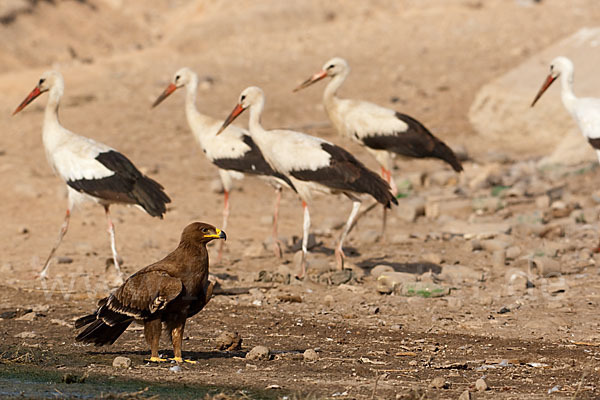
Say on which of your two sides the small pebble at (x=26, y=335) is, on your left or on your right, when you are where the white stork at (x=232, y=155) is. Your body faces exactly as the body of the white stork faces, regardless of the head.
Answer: on your left

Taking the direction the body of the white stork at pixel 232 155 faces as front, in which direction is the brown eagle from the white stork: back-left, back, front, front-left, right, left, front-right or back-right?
left

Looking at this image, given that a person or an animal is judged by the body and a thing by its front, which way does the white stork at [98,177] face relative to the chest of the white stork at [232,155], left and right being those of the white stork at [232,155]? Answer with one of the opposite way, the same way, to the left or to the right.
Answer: the same way

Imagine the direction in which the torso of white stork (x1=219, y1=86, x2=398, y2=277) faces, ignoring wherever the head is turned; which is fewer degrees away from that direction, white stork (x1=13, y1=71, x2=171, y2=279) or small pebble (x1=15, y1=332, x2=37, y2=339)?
the white stork

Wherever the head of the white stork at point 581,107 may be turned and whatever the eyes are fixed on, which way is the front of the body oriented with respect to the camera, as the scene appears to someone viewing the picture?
to the viewer's left

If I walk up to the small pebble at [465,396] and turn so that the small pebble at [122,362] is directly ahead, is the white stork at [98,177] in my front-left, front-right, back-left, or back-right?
front-right

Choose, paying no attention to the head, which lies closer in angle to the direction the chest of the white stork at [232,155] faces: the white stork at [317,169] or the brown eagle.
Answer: the brown eagle

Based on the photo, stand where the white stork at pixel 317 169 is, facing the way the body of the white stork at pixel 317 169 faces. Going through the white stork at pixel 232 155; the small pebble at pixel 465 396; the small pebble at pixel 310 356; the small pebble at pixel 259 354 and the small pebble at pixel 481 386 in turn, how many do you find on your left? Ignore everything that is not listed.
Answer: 4

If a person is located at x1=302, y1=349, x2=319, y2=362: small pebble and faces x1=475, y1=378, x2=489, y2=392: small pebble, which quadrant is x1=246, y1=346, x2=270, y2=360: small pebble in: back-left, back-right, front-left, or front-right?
back-right

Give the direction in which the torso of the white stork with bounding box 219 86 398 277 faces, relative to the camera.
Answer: to the viewer's left

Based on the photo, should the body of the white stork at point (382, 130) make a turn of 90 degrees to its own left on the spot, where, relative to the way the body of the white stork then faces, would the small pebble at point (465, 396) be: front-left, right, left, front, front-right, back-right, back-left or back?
front

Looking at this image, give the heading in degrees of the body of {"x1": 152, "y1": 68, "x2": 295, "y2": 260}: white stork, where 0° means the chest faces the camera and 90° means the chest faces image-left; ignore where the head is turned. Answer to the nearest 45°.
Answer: approximately 90°

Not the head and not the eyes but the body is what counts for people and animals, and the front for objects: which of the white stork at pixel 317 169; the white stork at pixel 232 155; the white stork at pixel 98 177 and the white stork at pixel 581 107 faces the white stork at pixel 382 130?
the white stork at pixel 581 107

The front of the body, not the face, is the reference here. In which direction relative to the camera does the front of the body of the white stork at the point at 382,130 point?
to the viewer's left

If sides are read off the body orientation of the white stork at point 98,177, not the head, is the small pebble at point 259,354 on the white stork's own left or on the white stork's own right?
on the white stork's own left

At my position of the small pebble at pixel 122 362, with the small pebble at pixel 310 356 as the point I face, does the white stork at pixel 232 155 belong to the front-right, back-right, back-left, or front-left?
front-left

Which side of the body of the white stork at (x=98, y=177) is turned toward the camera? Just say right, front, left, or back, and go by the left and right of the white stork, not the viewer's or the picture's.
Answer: left
